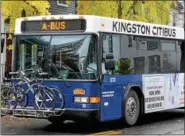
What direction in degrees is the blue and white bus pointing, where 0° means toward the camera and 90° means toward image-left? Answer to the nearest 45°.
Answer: approximately 45°
